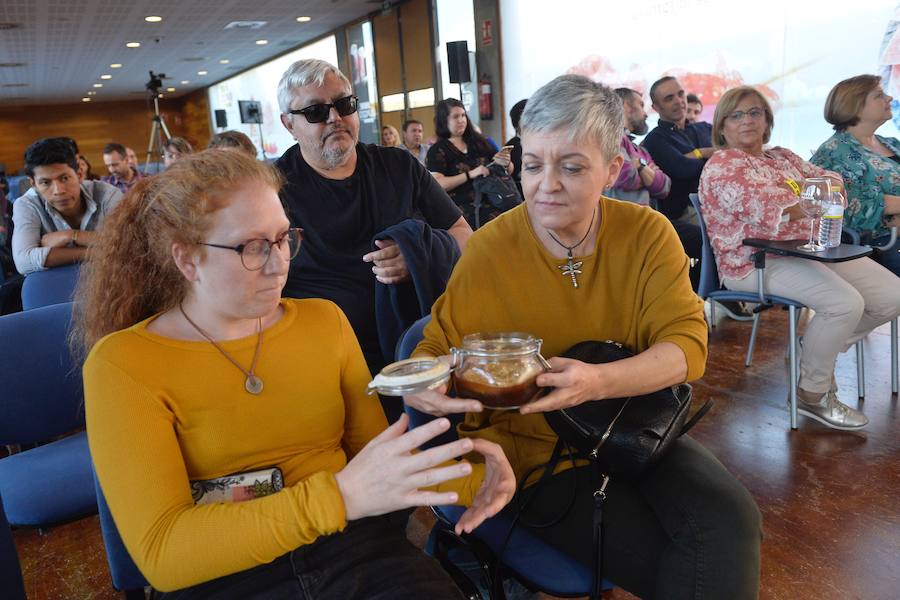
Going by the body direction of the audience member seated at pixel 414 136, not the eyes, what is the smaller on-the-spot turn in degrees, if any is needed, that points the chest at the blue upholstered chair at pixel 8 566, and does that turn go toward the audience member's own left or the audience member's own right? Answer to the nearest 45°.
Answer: approximately 45° to the audience member's own right

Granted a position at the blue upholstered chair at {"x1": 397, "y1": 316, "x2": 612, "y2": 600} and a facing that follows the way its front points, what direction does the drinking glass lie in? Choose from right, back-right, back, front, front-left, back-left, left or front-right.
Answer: left

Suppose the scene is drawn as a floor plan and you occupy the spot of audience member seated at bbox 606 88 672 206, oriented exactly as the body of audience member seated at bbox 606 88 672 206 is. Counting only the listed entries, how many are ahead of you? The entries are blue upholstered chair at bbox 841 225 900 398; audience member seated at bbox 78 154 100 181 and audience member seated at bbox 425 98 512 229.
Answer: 1

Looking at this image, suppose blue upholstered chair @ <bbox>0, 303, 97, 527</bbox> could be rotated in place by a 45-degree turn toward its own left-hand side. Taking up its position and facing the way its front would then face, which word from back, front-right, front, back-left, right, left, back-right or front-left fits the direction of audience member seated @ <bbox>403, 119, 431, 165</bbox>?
front-left

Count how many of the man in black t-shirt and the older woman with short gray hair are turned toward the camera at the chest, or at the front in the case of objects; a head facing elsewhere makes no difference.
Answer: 2

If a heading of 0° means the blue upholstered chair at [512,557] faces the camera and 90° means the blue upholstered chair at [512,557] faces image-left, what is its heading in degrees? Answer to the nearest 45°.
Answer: approximately 315°

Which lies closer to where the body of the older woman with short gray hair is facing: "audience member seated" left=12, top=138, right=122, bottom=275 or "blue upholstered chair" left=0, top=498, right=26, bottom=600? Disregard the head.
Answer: the blue upholstered chair

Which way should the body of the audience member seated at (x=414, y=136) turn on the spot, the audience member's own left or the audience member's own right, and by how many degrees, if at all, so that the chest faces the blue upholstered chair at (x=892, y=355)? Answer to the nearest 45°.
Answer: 0° — they already face it

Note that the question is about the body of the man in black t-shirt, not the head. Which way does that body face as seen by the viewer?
toward the camera

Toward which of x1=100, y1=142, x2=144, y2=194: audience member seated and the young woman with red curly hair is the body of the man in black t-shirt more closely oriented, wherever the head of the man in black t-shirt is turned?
the young woman with red curly hair

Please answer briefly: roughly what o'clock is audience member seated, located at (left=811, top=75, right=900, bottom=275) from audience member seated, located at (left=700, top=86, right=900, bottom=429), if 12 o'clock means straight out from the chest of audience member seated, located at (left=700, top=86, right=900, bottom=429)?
audience member seated, located at (left=811, top=75, right=900, bottom=275) is roughly at 8 o'clock from audience member seated, located at (left=700, top=86, right=900, bottom=429).

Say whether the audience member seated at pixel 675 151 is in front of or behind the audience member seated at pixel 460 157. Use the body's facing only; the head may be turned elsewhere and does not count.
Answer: in front

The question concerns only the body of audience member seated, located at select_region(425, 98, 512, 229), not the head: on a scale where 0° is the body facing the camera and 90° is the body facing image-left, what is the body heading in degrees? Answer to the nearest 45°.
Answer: approximately 315°

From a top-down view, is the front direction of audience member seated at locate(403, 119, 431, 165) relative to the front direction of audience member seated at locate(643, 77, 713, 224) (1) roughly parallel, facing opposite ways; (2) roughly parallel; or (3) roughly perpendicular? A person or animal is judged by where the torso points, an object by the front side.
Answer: roughly parallel

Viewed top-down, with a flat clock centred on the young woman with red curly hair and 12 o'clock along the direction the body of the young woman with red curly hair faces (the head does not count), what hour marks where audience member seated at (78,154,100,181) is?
The audience member seated is roughly at 7 o'clock from the young woman with red curly hair.

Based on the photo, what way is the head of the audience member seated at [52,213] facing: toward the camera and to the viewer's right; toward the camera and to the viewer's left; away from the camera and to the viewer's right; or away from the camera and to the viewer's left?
toward the camera and to the viewer's right

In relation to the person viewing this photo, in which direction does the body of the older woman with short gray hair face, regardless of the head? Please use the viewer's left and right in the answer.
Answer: facing the viewer
